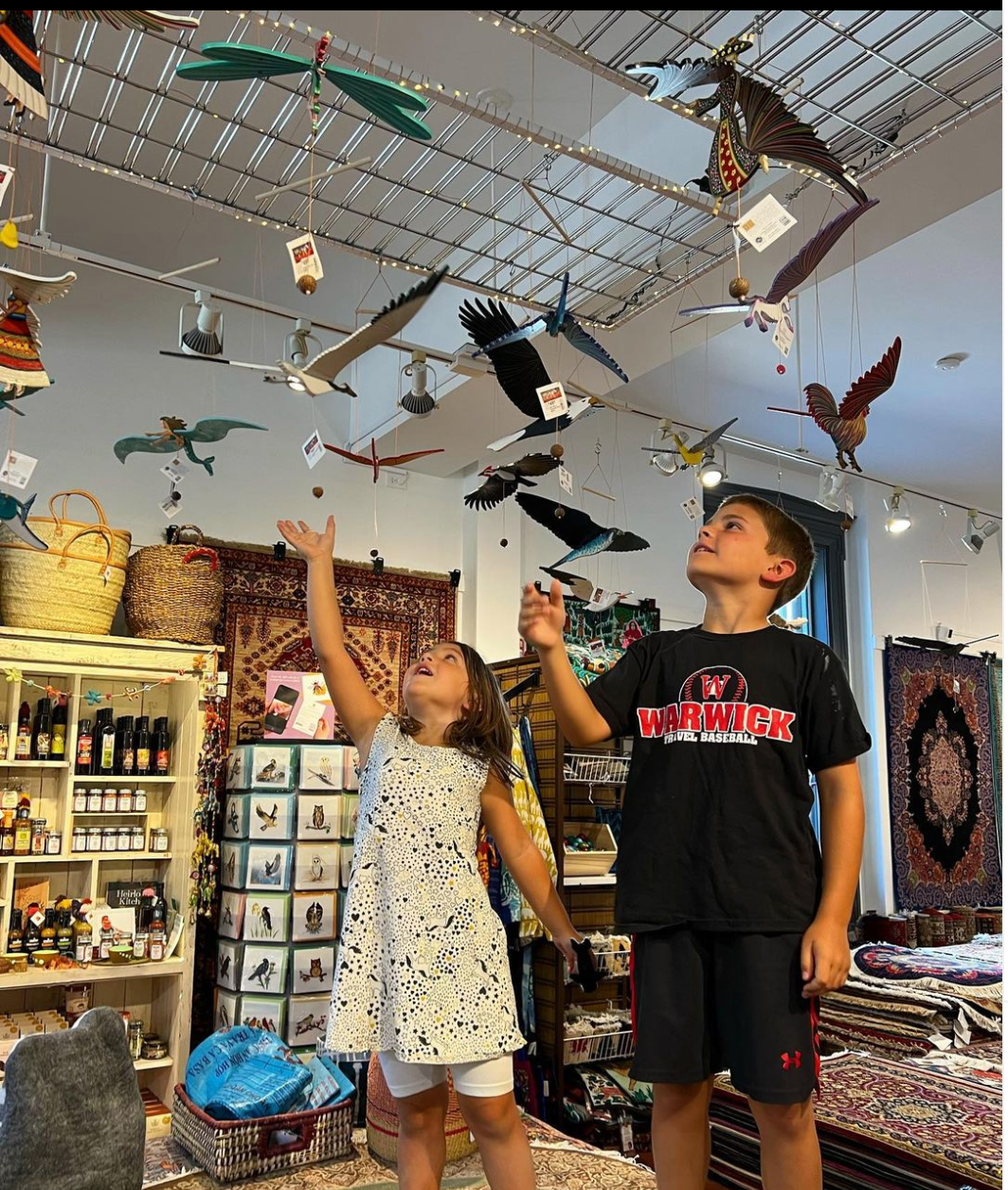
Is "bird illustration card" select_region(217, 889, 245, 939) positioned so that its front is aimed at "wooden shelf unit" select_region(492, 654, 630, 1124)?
no

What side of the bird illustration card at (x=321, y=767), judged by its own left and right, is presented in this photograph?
front

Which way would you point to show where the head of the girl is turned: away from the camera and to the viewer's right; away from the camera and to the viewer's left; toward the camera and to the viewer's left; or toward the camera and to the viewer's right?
toward the camera and to the viewer's left

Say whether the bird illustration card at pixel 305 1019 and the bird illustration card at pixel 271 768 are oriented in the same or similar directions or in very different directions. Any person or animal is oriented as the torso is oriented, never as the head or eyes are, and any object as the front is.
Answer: same or similar directions

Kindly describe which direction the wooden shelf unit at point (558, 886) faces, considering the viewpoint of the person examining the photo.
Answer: facing the viewer

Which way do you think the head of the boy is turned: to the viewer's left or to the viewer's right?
to the viewer's left

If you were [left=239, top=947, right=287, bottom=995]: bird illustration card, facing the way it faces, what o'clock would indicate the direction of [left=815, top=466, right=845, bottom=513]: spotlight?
The spotlight is roughly at 9 o'clock from the bird illustration card.

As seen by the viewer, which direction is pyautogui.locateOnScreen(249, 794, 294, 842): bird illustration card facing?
toward the camera

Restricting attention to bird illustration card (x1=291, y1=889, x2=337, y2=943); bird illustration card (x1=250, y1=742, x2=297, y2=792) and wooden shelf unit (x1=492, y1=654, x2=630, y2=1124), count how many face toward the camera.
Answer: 3

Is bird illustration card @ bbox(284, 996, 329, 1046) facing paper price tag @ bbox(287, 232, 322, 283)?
yes
